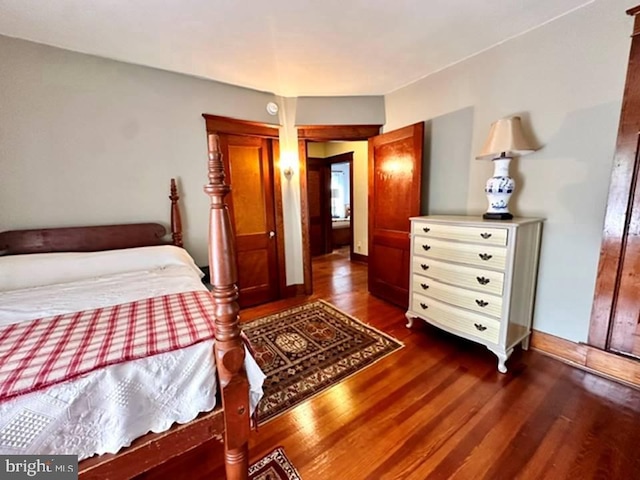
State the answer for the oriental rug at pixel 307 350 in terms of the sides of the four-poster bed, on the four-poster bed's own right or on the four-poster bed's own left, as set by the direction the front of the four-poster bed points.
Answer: on the four-poster bed's own left

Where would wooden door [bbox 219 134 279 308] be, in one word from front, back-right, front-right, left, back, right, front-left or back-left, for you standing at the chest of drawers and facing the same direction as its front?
front-right

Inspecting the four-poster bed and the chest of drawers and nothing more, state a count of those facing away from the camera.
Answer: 0

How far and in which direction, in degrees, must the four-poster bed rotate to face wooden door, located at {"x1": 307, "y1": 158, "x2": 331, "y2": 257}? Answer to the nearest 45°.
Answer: approximately 135° to its left

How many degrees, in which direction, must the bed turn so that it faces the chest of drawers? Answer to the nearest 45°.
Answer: approximately 90° to its left

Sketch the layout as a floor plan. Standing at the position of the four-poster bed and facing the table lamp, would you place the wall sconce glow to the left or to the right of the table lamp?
left

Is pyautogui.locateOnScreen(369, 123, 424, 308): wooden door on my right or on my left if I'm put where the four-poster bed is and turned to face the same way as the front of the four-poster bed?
on my left

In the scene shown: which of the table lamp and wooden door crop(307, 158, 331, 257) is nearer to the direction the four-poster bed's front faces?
the table lamp

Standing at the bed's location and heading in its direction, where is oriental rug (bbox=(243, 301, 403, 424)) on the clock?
The oriental rug is roughly at 8 o'clock from the bed.

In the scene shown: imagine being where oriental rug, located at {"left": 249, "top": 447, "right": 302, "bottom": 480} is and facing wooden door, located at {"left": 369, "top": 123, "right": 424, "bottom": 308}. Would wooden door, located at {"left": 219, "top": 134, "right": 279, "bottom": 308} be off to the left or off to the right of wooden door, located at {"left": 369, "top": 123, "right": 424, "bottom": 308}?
left

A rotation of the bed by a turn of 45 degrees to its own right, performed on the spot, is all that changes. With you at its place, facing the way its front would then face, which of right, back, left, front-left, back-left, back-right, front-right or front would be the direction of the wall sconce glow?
back

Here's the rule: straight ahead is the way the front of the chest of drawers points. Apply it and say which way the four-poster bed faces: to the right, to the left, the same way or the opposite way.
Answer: to the left
